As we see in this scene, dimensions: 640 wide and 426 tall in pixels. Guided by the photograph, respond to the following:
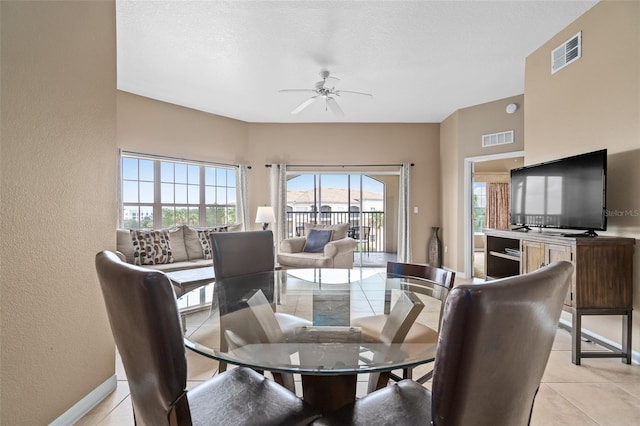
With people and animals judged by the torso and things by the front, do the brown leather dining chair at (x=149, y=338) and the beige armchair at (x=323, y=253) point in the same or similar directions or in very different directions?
very different directions

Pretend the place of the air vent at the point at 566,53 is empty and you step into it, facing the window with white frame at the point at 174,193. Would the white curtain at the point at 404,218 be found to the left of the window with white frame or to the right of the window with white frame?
right

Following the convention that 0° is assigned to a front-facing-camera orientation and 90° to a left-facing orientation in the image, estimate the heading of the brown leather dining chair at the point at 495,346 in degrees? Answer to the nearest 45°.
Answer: approximately 135°

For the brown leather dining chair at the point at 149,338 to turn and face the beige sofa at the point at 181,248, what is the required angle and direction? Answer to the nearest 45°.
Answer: approximately 45° to its left

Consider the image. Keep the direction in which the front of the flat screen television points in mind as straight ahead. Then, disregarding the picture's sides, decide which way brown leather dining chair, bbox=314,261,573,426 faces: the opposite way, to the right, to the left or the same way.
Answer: to the right

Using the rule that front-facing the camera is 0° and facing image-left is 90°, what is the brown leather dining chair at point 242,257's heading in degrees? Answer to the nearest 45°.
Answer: approximately 315°

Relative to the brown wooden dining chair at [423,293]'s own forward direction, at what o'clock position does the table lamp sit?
The table lamp is roughly at 3 o'clock from the brown wooden dining chair.

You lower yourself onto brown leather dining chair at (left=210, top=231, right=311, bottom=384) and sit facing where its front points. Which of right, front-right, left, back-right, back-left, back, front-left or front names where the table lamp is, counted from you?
back-left

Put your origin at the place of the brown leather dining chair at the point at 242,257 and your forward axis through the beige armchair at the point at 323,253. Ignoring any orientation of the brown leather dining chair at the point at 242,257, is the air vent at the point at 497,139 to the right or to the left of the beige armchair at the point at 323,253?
right

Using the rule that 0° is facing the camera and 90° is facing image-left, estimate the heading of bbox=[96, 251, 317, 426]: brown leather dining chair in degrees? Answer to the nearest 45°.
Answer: approximately 225°
